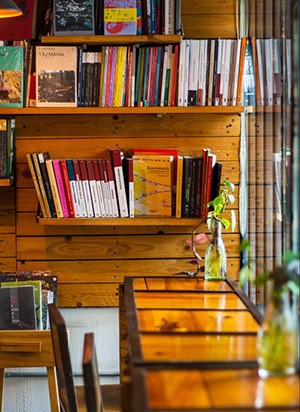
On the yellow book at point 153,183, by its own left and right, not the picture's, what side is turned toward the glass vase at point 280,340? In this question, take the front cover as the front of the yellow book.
front
